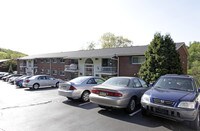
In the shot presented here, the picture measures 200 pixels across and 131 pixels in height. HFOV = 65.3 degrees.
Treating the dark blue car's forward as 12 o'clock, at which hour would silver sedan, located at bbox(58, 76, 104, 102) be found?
The silver sedan is roughly at 2 o'clock from the dark blue car.

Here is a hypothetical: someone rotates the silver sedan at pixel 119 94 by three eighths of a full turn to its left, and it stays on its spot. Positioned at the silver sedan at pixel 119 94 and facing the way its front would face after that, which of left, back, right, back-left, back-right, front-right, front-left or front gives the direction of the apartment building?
right

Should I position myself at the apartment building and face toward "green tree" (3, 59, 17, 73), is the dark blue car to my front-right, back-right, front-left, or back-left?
back-left

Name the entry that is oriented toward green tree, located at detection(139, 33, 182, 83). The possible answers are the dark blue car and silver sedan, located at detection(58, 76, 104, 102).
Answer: the silver sedan

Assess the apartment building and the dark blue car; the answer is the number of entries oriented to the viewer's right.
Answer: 0

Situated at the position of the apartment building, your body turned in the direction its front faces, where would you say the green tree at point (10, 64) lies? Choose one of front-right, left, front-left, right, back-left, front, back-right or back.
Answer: right

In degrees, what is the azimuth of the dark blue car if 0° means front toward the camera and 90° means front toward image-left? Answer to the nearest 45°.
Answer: approximately 45°

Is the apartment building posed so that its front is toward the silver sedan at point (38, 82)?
yes

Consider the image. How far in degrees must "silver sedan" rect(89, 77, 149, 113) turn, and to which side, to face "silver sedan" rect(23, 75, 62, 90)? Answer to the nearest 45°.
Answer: approximately 90° to its left

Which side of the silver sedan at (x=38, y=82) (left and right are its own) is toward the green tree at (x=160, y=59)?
right

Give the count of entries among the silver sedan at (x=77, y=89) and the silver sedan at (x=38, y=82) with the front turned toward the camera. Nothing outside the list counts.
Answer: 0

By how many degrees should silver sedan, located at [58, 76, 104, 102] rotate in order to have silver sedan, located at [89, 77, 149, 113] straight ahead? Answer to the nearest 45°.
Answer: approximately 90° to its right

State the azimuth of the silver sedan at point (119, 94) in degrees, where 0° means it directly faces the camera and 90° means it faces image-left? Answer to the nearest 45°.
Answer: approximately 225°

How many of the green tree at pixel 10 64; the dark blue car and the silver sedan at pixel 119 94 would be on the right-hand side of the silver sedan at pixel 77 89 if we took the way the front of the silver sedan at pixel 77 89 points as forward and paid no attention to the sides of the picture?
2

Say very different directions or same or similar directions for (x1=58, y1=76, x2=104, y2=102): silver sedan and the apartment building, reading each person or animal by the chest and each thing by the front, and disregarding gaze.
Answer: very different directions

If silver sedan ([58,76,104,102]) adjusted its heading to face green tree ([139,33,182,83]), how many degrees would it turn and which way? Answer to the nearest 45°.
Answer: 0° — it already faces it
